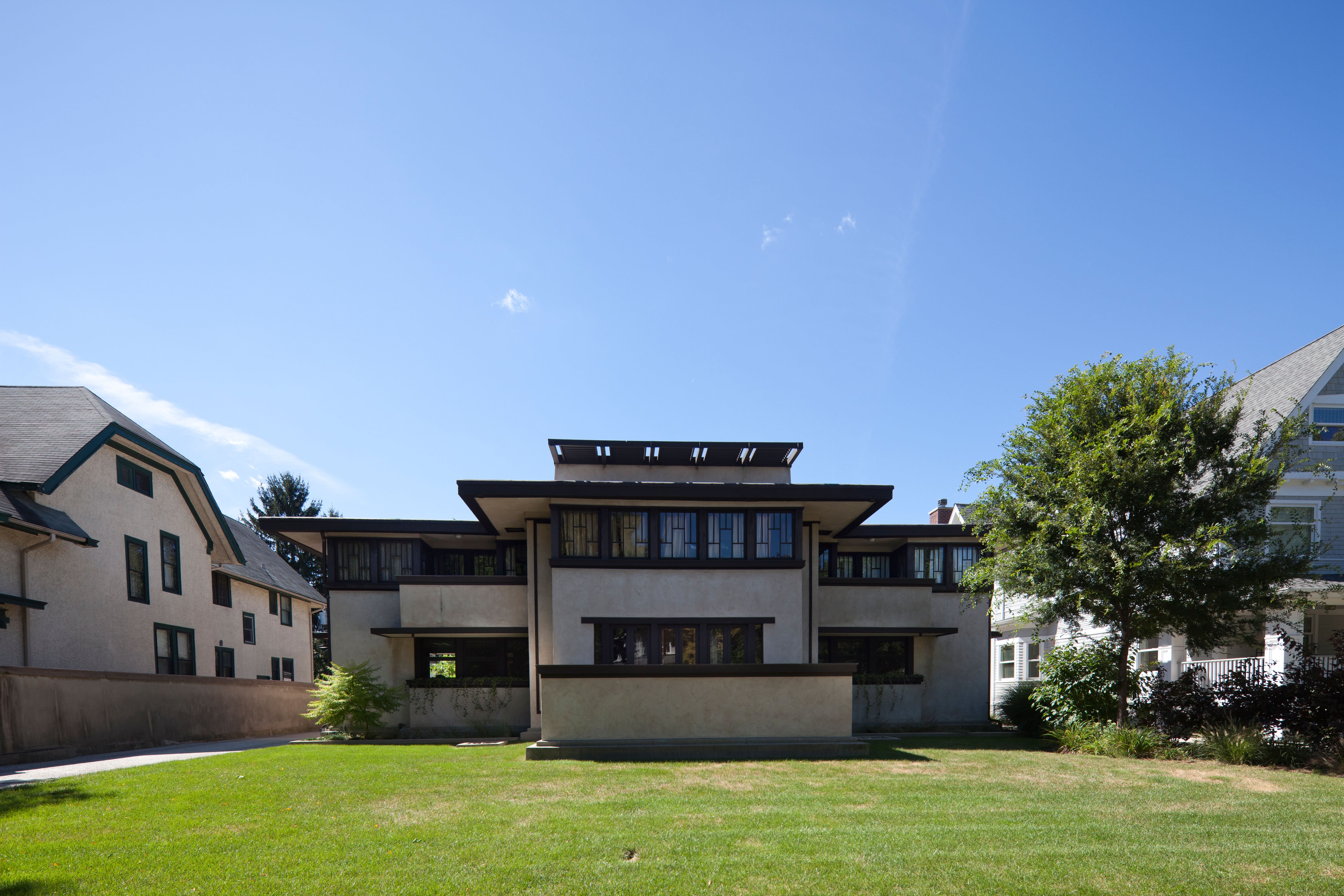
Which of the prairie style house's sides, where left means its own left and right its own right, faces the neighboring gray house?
left

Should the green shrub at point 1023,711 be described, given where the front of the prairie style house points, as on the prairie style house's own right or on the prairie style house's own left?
on the prairie style house's own left

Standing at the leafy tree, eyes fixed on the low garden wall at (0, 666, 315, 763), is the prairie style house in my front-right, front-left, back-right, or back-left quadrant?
front-right

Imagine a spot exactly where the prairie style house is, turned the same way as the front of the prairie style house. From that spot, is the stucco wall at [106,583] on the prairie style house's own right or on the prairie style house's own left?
on the prairie style house's own right

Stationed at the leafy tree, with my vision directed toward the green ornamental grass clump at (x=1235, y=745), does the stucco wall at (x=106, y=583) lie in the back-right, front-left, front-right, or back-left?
back-right

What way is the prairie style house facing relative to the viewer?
toward the camera

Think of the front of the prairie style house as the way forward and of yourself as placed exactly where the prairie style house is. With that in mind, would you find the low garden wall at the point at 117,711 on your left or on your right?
on your right

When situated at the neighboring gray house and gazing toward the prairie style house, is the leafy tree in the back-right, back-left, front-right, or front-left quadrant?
front-left
